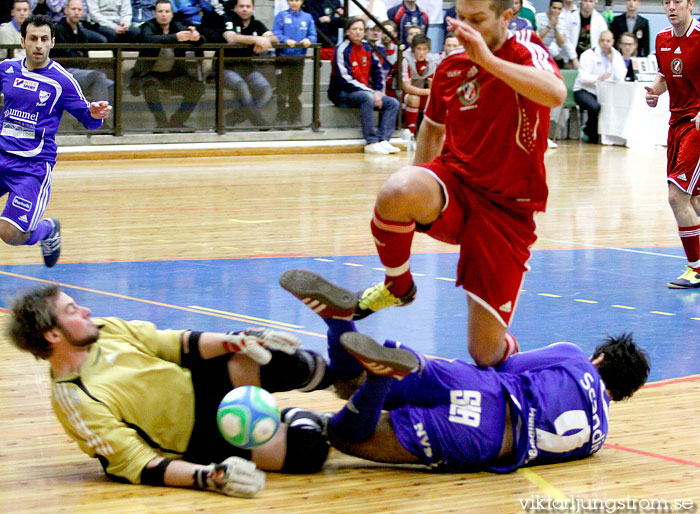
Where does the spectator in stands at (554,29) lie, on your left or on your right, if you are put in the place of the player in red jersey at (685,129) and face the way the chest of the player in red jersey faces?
on your right

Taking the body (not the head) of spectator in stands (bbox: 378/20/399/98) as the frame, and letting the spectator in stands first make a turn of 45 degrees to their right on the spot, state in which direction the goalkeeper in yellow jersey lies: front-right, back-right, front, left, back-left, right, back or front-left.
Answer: front-left

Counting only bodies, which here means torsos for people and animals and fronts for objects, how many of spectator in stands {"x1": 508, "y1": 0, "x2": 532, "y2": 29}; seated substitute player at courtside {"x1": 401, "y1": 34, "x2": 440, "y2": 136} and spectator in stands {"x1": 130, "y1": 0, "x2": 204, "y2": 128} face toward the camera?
3

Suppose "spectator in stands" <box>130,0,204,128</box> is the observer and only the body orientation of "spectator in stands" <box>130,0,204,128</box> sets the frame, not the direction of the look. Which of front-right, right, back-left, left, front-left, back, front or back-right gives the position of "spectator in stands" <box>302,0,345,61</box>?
back-left

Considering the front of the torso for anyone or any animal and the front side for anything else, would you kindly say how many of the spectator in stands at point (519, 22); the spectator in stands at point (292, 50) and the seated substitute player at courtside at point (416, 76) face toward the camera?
3

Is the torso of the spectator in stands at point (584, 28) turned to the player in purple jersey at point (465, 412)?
yes

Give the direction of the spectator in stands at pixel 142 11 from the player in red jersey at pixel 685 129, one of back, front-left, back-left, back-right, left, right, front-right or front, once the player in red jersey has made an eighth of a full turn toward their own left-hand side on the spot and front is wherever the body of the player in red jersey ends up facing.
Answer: back-right

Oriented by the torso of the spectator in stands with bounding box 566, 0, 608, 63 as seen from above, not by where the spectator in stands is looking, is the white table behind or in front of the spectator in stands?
in front

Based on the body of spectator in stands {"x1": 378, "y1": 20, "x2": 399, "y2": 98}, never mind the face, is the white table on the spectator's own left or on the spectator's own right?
on the spectator's own left
